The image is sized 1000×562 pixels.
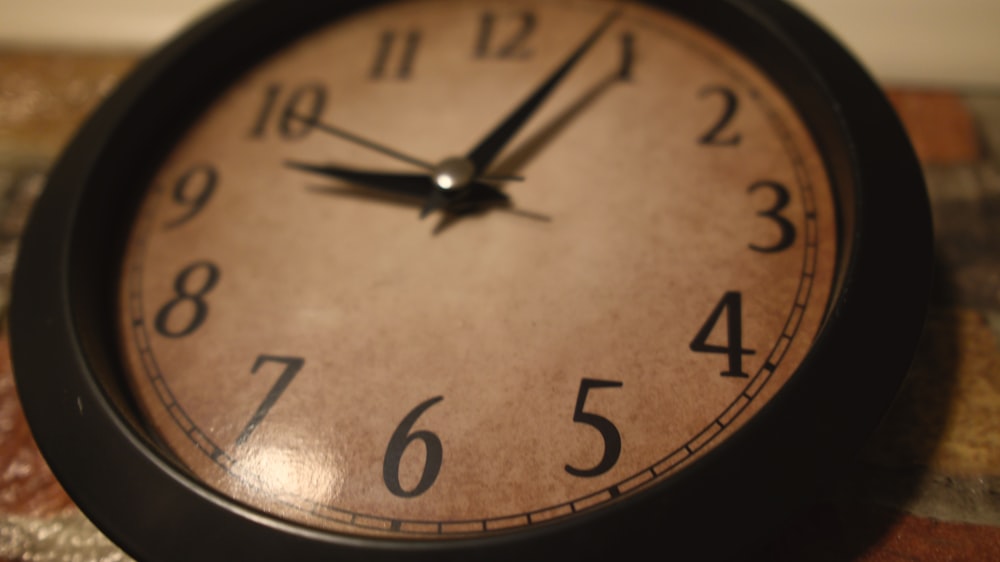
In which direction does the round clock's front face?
toward the camera
